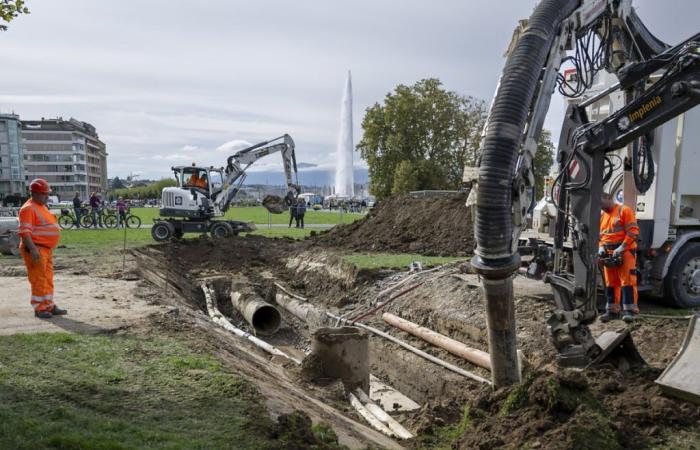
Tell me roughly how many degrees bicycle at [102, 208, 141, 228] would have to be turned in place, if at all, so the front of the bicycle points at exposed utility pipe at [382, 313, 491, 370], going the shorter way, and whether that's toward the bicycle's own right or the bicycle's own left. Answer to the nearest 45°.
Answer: approximately 90° to the bicycle's own right

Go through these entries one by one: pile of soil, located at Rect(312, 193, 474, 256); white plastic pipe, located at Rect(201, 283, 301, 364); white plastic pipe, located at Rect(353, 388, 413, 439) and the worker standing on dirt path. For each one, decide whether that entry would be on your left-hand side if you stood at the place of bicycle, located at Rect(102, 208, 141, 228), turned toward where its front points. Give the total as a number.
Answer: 0

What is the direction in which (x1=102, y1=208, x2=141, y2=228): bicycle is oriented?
to the viewer's right

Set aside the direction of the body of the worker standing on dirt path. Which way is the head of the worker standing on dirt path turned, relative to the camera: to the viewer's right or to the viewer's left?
to the viewer's right

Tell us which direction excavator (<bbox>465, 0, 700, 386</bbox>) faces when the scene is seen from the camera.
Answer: facing to the left of the viewer

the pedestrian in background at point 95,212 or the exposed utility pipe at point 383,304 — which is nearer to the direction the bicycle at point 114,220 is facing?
the exposed utility pipe

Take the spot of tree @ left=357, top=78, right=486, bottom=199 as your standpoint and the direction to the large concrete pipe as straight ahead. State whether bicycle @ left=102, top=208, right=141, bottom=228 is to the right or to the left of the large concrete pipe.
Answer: right

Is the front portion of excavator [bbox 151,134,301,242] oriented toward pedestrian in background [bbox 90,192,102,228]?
no

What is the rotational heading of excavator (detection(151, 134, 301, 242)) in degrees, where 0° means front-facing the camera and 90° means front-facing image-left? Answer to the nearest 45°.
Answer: approximately 270°

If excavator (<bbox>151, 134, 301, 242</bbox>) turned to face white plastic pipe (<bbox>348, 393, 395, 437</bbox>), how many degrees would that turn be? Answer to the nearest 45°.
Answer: approximately 90° to its right

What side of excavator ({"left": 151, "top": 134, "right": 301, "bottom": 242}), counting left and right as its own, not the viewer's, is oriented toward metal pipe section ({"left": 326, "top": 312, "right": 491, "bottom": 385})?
right

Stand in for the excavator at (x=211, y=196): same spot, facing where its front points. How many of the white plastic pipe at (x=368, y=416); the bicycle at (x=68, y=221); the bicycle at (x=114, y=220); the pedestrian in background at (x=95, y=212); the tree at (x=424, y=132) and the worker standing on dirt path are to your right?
2
